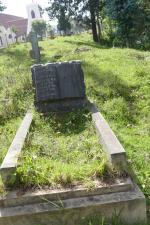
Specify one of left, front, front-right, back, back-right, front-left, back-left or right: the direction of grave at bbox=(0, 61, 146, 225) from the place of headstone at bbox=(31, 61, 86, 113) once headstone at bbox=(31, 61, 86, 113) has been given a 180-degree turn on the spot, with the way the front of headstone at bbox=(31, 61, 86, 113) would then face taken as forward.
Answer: back

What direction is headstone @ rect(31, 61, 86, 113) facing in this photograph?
toward the camera

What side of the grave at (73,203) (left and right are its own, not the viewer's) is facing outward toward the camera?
front

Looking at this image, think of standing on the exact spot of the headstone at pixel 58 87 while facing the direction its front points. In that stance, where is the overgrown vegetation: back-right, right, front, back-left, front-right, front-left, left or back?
front

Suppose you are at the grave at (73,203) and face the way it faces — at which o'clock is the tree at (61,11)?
The tree is roughly at 6 o'clock from the grave.

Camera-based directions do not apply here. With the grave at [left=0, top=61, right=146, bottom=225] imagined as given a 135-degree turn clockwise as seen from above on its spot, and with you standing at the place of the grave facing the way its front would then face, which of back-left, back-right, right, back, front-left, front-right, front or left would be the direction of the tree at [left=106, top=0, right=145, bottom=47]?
front-right

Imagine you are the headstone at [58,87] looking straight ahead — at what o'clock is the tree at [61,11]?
The tree is roughly at 6 o'clock from the headstone.

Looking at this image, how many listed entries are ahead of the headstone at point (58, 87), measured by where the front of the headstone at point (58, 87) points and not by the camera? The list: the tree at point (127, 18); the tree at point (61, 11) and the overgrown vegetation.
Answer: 1
